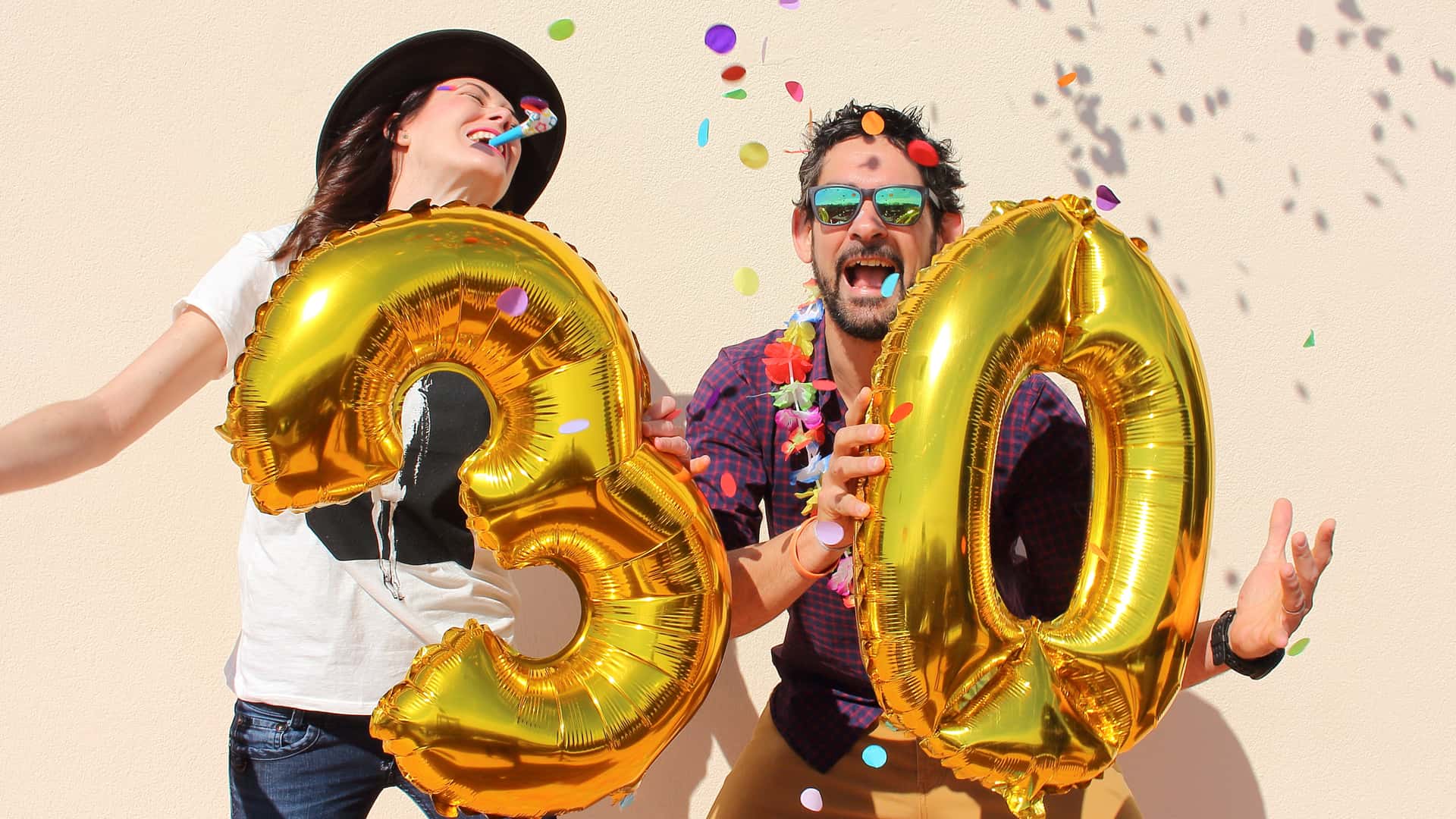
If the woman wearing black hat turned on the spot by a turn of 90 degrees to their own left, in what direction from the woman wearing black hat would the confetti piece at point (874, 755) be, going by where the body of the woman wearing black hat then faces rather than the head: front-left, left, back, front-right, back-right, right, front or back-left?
front-right

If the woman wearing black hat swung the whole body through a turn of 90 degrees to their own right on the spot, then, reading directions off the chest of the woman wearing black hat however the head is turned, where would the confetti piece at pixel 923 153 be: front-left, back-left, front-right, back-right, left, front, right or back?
back-left

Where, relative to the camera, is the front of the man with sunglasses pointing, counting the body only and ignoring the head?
toward the camera

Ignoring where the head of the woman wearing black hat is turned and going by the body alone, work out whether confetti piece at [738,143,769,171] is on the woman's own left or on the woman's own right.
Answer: on the woman's own left

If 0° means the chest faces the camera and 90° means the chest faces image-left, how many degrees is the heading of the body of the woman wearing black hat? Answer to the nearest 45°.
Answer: approximately 315°

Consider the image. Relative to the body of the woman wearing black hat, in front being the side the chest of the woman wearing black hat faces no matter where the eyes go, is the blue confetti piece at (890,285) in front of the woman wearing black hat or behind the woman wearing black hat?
in front

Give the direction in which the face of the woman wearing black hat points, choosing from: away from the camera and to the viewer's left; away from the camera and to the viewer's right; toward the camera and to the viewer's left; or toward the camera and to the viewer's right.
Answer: toward the camera and to the viewer's right

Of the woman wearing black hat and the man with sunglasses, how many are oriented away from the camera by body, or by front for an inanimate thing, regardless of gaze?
0
